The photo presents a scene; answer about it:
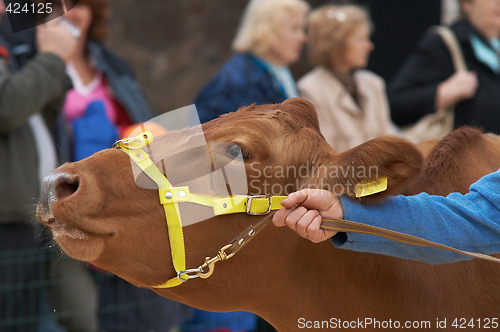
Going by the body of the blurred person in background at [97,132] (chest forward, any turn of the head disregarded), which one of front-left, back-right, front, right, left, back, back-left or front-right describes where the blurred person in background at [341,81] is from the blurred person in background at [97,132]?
back-left

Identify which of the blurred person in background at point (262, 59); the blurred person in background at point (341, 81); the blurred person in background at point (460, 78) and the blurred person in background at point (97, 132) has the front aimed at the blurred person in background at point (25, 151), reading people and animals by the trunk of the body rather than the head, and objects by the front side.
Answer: the blurred person in background at point (97, 132)

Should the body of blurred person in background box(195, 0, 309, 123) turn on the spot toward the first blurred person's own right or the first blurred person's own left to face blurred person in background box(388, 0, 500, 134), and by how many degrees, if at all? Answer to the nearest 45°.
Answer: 0° — they already face them

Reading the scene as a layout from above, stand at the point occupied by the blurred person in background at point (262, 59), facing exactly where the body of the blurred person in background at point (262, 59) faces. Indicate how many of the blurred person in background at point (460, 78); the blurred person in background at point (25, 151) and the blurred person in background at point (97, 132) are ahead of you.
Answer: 1

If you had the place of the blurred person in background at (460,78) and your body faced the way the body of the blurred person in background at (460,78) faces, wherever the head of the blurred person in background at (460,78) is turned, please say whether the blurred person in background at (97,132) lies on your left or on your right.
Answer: on your right

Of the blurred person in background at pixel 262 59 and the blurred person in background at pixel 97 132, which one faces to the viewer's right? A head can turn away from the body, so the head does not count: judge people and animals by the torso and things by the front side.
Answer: the blurred person in background at pixel 262 59

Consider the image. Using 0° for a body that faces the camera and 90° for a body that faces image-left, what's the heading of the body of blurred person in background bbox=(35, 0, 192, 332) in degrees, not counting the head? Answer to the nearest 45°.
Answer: approximately 45°

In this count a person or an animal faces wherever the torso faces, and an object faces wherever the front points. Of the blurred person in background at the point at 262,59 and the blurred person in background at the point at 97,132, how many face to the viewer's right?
1

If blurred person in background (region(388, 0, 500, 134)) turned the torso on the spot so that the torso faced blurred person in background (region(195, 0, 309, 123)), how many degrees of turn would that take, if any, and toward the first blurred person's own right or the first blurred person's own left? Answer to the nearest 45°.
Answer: approximately 90° to the first blurred person's own right

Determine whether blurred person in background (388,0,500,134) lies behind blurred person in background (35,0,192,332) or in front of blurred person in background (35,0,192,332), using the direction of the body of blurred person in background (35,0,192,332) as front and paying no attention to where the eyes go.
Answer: behind

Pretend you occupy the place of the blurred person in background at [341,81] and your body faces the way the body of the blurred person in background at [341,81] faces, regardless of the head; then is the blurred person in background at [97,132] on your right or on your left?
on your right

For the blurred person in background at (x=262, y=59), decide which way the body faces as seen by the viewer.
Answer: to the viewer's right

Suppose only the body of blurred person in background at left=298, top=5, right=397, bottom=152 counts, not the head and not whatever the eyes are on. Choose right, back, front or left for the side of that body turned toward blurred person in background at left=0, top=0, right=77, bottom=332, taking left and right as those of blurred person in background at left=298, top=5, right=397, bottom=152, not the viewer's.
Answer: right
